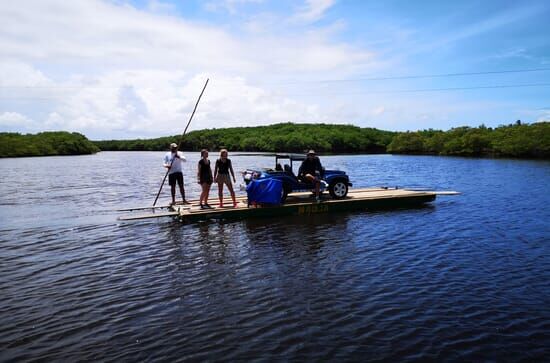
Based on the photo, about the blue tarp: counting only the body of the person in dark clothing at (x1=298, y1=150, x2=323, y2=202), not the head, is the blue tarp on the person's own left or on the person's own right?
on the person's own right

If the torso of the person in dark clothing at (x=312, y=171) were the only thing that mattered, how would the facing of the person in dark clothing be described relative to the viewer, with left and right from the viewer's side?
facing the viewer
